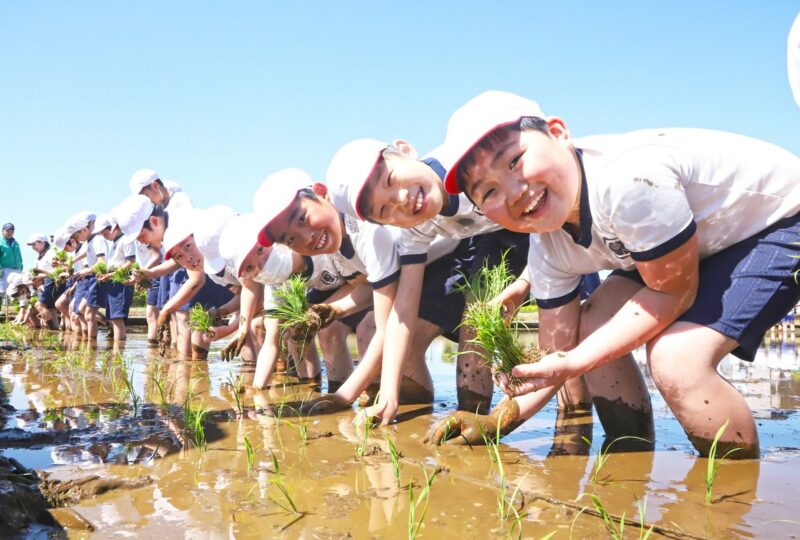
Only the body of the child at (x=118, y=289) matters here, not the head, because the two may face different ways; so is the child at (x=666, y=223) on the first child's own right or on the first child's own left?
on the first child's own left

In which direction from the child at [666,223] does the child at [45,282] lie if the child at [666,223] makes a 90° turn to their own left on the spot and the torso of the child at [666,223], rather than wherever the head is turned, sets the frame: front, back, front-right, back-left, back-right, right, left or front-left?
back

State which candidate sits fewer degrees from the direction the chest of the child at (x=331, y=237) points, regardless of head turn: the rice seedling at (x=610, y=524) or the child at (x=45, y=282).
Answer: the rice seedling

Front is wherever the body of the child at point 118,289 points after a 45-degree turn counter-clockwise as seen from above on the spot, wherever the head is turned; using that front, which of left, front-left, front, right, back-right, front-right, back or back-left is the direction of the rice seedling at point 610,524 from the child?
front

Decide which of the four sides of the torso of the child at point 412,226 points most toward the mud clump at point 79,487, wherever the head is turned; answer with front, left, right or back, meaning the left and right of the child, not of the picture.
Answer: front

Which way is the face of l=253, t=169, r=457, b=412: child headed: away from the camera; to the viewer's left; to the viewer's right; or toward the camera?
toward the camera

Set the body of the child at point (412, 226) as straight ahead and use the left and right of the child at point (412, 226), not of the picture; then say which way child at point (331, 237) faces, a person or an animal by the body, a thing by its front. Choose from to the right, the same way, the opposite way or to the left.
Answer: the same way

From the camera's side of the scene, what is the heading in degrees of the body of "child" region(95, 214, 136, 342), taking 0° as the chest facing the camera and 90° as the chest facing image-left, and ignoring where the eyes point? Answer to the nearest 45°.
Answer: approximately 45°

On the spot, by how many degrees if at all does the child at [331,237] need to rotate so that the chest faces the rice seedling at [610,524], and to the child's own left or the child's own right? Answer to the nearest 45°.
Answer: approximately 45° to the child's own left

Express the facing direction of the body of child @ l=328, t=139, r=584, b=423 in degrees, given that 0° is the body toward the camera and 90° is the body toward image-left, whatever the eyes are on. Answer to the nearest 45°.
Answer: approximately 45°

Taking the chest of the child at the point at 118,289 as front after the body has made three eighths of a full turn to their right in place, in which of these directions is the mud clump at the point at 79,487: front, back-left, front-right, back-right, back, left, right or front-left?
back

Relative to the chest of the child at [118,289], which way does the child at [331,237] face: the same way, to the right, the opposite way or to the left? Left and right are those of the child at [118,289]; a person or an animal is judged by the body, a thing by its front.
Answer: the same way

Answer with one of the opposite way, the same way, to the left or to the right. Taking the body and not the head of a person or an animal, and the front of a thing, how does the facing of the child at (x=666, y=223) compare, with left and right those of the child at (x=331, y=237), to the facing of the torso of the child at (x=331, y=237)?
the same way

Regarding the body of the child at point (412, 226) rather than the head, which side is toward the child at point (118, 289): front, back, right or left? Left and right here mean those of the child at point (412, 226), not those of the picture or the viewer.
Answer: right
